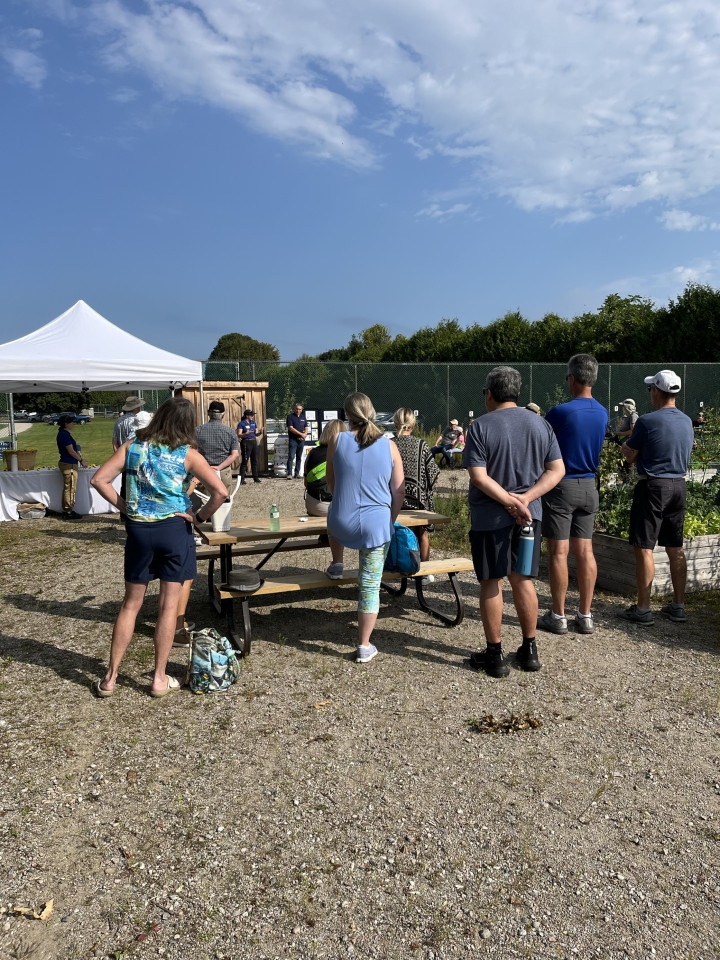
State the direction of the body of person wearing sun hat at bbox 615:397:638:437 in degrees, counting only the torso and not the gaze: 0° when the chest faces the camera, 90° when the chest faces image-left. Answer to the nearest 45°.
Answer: approximately 45°

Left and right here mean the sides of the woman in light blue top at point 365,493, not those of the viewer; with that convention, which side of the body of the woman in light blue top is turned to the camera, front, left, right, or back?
back

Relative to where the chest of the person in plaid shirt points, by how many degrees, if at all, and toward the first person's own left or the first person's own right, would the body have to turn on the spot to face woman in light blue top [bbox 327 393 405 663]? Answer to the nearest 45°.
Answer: approximately 180°

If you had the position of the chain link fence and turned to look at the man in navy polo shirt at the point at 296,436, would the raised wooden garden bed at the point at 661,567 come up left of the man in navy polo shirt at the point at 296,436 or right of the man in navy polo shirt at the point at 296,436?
left

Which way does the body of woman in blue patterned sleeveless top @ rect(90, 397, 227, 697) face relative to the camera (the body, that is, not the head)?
away from the camera

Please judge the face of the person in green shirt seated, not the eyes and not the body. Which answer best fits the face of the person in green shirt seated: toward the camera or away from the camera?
away from the camera

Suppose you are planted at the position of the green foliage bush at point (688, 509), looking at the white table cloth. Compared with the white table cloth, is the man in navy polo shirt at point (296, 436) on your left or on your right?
right

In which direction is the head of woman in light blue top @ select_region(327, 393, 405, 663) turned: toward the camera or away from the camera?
away from the camera

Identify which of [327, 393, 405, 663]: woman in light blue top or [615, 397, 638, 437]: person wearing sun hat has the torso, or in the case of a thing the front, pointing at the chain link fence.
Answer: the woman in light blue top

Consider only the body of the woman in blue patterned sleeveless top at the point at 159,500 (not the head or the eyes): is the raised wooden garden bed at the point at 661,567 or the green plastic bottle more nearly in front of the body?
the green plastic bottle

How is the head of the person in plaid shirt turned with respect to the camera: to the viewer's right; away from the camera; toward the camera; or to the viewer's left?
away from the camera

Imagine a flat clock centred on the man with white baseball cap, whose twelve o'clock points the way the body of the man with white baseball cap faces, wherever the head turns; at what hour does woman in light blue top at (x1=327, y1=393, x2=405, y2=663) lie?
The woman in light blue top is roughly at 9 o'clock from the man with white baseball cap.

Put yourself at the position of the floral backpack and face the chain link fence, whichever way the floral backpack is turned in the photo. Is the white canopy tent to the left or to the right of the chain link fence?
left

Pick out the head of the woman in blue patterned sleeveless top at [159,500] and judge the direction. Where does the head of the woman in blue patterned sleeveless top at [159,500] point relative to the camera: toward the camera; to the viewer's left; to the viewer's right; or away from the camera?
away from the camera

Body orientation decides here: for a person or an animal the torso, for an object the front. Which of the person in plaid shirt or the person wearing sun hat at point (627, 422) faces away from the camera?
the person in plaid shirt

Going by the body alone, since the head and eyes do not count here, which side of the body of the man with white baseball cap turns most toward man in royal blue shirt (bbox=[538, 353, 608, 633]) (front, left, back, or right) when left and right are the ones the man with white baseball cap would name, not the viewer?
left

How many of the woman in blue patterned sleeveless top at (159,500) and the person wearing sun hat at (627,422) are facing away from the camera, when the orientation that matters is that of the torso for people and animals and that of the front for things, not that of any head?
1

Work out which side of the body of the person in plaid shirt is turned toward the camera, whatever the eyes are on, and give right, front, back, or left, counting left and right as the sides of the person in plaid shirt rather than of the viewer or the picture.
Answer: back
